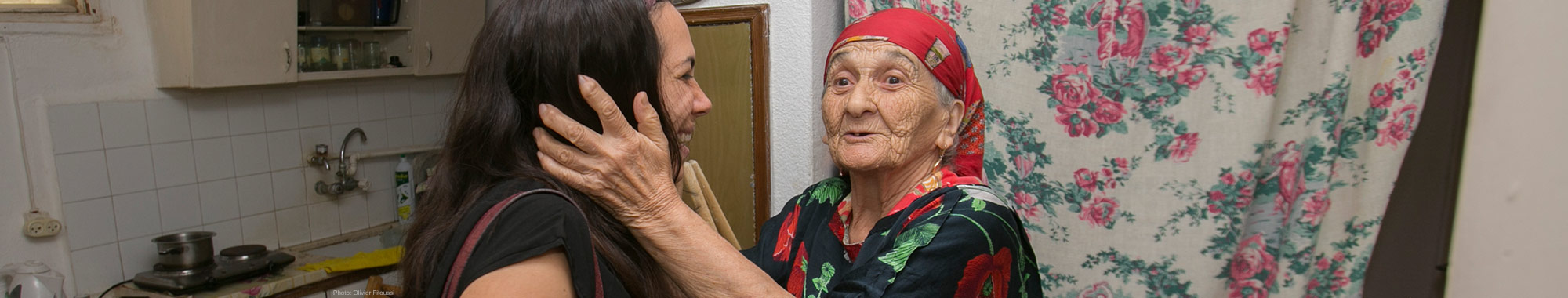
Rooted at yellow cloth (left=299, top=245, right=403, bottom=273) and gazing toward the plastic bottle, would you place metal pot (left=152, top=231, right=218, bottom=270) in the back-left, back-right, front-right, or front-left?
back-left

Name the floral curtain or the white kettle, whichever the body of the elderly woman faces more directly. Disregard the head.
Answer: the white kettle

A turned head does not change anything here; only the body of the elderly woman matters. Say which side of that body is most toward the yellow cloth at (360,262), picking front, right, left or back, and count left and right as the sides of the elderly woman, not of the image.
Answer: right

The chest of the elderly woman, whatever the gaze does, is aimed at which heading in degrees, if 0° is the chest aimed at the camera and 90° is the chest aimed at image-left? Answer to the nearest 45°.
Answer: approximately 45°

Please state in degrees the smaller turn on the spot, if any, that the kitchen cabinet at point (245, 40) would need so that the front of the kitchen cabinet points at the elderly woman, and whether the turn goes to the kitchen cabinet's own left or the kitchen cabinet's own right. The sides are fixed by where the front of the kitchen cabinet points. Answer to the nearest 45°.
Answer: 0° — it already faces them

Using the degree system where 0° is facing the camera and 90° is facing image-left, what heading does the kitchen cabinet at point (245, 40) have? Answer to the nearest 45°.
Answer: approximately 315°

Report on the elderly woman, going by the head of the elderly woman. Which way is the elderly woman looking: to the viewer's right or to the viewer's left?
to the viewer's left
